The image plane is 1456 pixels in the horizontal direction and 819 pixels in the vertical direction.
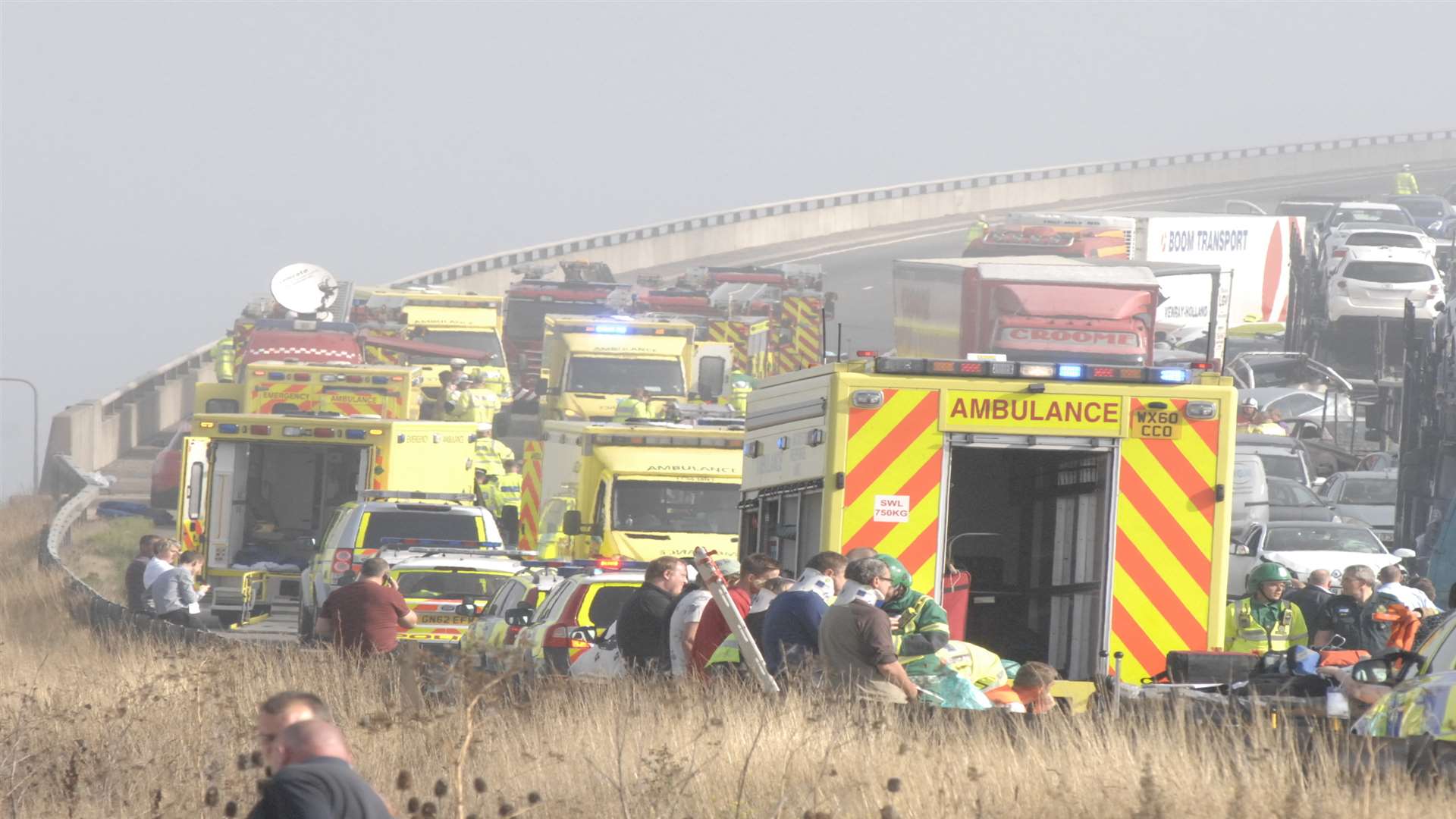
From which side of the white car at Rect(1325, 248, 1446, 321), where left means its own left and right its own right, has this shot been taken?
back

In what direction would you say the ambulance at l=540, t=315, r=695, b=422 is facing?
toward the camera

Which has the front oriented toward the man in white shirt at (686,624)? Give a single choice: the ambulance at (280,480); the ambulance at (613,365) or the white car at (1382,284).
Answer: the ambulance at (613,365)

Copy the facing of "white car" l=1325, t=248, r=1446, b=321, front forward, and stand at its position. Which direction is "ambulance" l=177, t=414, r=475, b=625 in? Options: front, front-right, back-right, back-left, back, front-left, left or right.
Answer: back-left

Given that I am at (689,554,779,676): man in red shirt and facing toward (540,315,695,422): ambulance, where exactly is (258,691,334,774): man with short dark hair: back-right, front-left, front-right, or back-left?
back-left

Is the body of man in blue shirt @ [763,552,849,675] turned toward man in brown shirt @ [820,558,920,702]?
no

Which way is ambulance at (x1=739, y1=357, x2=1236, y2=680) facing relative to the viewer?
away from the camera

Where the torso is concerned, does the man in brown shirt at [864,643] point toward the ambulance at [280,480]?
no

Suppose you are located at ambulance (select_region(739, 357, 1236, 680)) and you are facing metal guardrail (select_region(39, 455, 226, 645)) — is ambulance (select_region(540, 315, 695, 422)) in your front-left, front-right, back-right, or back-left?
front-right

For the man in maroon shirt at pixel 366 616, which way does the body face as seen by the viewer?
away from the camera
